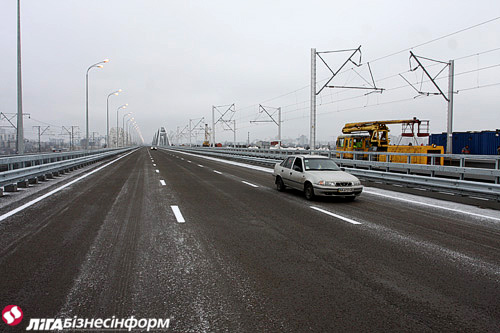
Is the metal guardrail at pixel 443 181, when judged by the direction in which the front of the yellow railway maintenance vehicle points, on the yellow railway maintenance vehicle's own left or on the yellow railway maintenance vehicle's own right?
on the yellow railway maintenance vehicle's own left

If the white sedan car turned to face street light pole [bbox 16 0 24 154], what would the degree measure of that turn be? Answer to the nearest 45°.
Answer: approximately 135° to its right

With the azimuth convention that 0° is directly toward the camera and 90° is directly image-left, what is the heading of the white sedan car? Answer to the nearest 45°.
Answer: approximately 315°

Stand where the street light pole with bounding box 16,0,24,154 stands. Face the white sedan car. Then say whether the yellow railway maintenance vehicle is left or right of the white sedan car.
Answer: left

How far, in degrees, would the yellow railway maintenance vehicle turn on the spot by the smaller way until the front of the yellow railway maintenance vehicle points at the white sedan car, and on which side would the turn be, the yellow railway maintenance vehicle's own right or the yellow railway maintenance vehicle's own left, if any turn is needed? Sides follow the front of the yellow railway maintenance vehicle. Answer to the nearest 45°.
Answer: approximately 90° to the yellow railway maintenance vehicle's own left

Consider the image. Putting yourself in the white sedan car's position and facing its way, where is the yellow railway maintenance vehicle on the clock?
The yellow railway maintenance vehicle is roughly at 8 o'clock from the white sedan car.

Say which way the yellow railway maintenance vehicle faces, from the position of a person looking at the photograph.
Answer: facing to the left of the viewer

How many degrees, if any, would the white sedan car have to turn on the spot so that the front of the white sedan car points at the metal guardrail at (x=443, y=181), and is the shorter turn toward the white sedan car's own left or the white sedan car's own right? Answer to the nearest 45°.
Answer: approximately 90° to the white sedan car's own left
